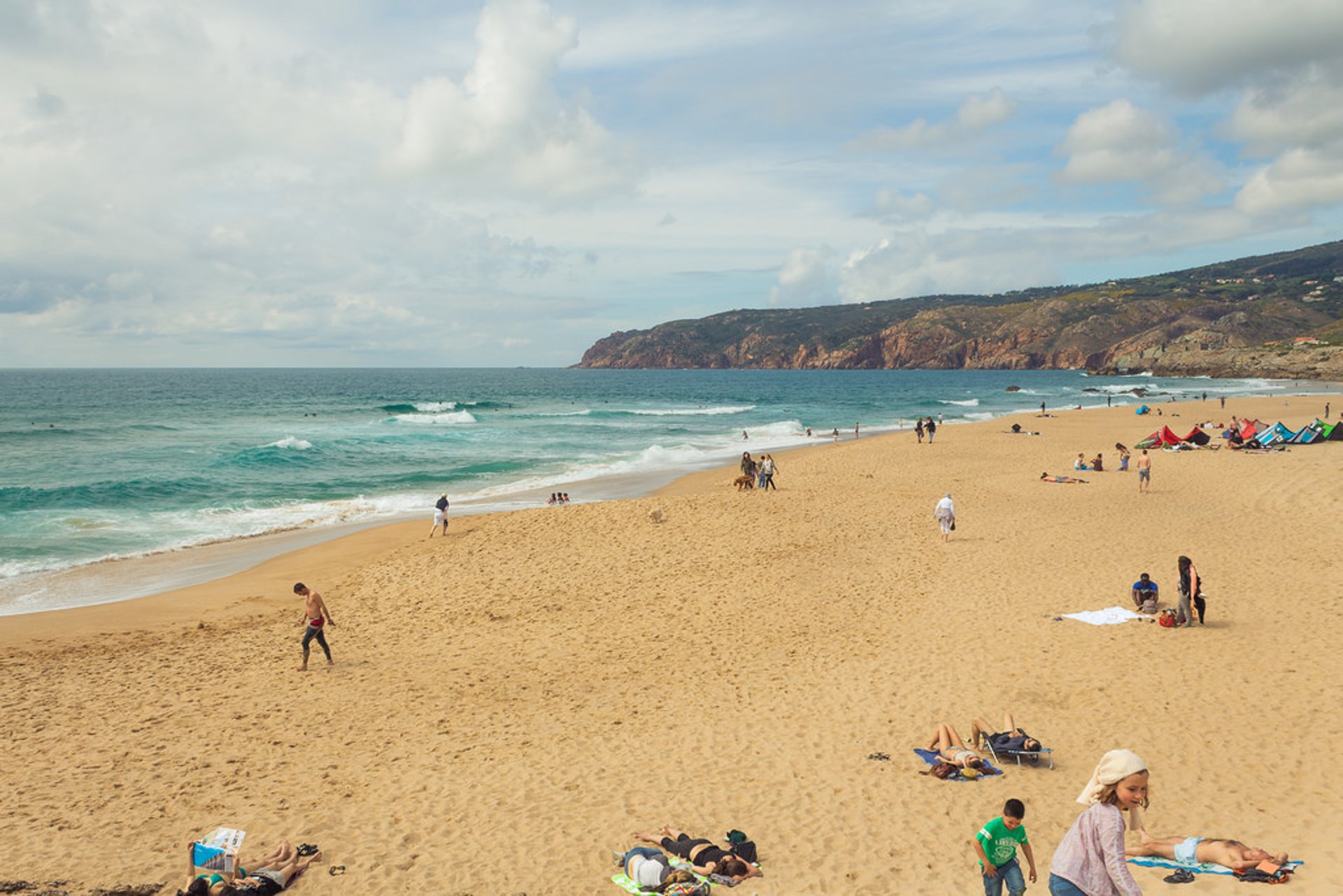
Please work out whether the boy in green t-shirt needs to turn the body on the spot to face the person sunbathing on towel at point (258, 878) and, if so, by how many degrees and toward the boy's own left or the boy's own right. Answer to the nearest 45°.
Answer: approximately 135° to the boy's own right

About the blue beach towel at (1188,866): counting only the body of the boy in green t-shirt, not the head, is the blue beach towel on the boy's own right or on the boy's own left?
on the boy's own left

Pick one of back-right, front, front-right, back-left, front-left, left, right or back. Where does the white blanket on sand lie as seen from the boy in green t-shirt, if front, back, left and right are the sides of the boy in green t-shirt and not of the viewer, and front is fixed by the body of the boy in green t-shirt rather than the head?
back-left

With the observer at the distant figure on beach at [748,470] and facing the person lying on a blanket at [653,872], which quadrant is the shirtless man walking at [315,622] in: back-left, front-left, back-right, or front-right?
front-right

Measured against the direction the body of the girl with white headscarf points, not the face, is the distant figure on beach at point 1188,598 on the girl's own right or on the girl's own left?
on the girl's own left

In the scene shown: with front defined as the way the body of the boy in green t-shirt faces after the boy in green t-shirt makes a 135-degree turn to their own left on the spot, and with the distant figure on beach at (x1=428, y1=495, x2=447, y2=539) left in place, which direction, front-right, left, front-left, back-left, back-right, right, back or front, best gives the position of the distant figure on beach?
front-left

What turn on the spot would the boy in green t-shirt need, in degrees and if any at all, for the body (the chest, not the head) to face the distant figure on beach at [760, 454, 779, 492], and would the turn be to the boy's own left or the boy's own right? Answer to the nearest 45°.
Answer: approximately 135° to the boy's own left

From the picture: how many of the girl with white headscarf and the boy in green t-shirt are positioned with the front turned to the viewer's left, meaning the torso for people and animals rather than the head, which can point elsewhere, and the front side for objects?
0
